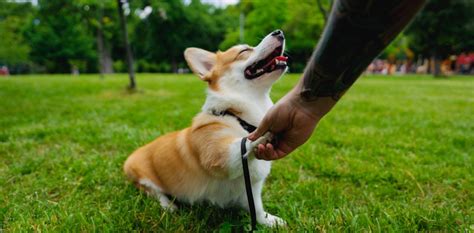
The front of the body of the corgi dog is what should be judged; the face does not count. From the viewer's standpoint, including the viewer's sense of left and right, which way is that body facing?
facing to the right of the viewer

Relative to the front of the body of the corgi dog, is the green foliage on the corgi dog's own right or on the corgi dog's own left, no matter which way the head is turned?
on the corgi dog's own left

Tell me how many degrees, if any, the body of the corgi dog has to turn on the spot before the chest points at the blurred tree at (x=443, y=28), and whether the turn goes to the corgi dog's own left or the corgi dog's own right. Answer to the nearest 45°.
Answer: approximately 45° to the corgi dog's own left

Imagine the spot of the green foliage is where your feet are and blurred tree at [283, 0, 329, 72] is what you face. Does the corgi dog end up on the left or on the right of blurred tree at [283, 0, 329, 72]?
right

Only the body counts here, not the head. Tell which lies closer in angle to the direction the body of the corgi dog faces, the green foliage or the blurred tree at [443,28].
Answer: the blurred tree

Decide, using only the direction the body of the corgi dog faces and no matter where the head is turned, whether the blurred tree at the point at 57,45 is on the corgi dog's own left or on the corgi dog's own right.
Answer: on the corgi dog's own left

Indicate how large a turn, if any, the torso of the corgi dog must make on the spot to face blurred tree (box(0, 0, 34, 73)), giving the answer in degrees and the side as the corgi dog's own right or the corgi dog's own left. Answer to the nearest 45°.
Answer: approximately 135° to the corgi dog's own left

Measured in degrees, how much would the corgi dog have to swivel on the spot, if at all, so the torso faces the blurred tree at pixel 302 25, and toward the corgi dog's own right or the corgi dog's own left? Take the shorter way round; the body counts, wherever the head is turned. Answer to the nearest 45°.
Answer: approximately 90° to the corgi dog's own left
